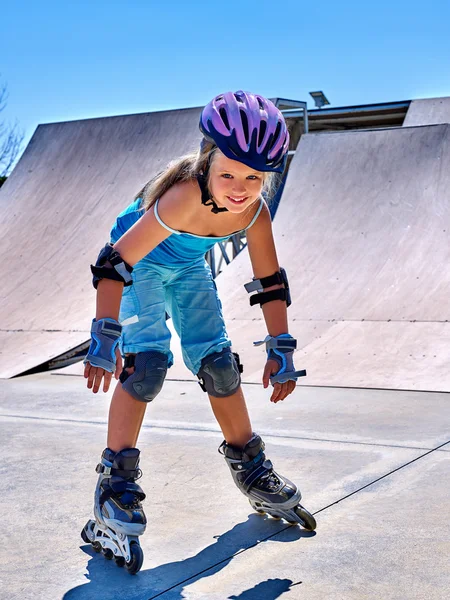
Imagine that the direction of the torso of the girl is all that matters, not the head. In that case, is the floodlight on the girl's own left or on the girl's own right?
on the girl's own left

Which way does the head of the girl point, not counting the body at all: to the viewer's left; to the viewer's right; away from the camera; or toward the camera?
toward the camera

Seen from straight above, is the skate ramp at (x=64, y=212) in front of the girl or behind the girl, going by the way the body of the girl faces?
behind

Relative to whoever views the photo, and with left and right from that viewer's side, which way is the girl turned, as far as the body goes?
facing the viewer and to the right of the viewer

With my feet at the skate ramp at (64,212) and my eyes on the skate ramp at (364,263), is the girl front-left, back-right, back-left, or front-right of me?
front-right
